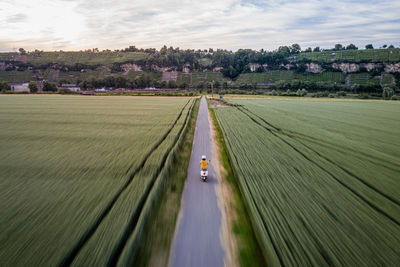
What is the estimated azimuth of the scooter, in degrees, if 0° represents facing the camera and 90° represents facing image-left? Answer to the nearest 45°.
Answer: approximately 180°
